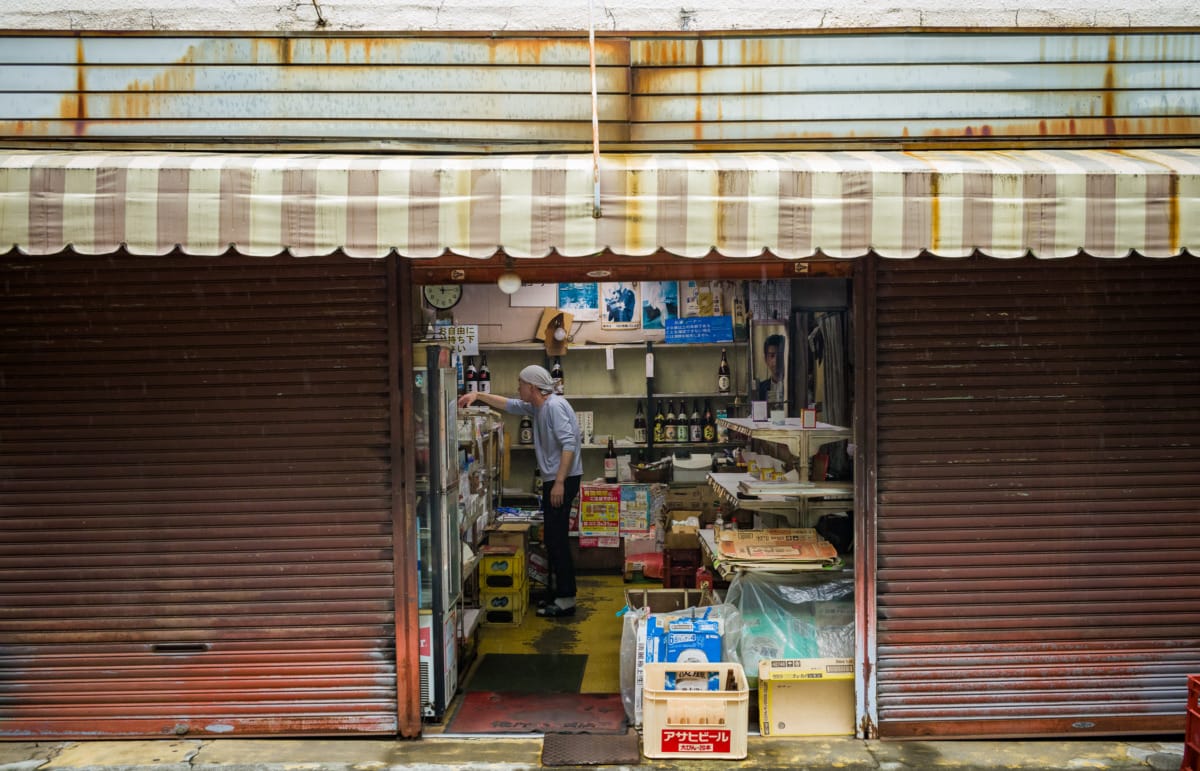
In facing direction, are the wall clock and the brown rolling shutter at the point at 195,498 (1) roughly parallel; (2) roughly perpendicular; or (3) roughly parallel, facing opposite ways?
roughly parallel

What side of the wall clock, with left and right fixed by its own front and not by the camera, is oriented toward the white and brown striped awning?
front

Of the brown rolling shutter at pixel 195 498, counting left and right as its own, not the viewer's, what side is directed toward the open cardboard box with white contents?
left

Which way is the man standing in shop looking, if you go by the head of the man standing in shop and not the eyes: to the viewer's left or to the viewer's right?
to the viewer's left

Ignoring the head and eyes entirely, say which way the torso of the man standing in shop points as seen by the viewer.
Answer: to the viewer's left

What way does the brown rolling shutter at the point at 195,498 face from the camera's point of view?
toward the camera

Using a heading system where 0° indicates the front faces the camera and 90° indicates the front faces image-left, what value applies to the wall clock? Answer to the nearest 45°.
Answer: approximately 0°

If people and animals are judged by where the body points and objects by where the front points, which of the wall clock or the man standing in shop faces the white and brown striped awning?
the wall clock

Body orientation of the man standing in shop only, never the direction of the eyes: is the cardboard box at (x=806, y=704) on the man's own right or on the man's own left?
on the man's own left

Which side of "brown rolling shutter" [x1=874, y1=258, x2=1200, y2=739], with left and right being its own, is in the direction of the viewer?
front

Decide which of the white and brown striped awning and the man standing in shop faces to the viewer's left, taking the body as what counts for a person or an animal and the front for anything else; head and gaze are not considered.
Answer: the man standing in shop

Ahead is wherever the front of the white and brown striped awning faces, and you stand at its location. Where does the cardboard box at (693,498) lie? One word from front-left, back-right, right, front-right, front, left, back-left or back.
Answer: back

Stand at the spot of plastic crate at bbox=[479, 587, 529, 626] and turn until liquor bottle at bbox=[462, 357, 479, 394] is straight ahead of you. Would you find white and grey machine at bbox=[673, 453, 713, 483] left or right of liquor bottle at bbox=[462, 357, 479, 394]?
right

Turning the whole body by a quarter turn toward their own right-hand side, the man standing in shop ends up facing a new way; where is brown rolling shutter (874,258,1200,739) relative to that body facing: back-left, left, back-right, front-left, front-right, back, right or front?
back-right

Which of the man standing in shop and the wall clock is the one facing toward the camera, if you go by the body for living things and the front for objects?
the wall clock
